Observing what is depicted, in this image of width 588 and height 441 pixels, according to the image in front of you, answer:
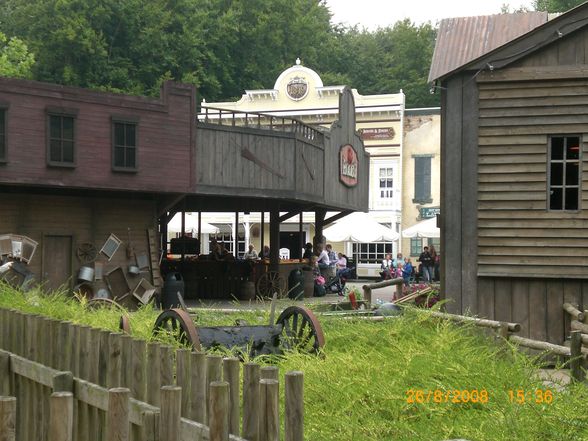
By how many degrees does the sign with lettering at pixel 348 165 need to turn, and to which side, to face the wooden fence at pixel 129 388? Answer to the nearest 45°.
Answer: approximately 45° to its right

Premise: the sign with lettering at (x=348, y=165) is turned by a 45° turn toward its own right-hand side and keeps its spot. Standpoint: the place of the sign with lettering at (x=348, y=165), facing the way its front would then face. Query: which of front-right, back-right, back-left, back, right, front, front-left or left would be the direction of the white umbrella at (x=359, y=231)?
back

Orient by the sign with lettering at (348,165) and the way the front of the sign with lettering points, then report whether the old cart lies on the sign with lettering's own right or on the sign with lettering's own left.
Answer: on the sign with lettering's own right

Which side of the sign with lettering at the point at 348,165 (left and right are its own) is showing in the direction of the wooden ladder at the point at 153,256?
right

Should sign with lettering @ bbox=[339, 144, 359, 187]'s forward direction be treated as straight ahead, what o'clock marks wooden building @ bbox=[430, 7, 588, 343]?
The wooden building is roughly at 1 o'clock from the sign with lettering.

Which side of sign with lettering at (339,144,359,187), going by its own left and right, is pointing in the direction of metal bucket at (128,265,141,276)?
right

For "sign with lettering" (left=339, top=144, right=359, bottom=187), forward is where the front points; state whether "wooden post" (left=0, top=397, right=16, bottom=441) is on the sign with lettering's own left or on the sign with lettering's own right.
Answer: on the sign with lettering's own right

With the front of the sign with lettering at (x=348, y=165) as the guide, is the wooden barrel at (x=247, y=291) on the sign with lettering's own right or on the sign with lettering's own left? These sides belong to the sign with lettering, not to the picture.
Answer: on the sign with lettering's own right

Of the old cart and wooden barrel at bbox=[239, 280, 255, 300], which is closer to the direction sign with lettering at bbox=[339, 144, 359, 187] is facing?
the old cart

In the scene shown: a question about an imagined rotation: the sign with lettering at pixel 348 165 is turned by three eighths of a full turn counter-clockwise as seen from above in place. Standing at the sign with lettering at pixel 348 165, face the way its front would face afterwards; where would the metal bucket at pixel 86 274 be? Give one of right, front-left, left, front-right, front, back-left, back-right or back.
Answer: back-left

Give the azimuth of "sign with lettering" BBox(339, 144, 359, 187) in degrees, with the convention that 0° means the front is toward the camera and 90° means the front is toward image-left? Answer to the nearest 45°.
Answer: approximately 315°
